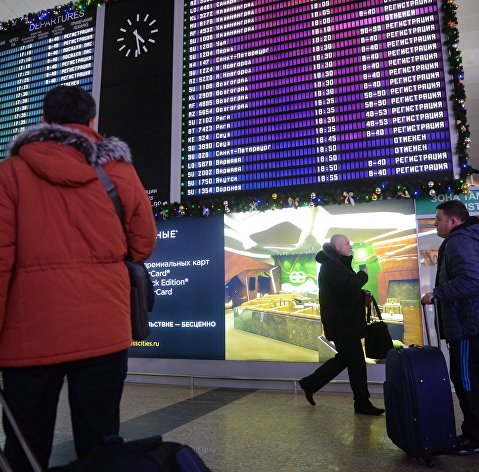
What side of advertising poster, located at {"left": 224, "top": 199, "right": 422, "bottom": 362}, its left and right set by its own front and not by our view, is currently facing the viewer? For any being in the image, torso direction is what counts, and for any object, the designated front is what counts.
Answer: front

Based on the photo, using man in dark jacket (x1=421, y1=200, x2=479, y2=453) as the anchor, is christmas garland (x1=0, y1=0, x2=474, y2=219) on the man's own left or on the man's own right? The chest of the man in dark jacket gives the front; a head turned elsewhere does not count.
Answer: on the man's own right

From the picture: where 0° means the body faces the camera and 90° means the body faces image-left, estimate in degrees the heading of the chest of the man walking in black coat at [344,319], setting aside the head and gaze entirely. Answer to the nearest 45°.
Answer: approximately 270°

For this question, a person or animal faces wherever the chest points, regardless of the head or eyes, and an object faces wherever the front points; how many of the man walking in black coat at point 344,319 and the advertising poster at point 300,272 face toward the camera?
1

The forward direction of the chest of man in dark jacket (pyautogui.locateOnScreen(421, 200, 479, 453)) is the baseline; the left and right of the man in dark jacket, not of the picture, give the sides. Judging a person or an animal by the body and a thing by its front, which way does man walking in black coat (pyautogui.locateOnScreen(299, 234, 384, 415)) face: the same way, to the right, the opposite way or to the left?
the opposite way

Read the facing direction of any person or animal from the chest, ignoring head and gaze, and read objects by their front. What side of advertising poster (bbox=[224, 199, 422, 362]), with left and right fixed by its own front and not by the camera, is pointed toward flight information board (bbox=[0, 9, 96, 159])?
right

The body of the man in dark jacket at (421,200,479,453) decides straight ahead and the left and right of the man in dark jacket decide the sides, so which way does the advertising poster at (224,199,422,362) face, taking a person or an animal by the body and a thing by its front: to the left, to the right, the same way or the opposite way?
to the left

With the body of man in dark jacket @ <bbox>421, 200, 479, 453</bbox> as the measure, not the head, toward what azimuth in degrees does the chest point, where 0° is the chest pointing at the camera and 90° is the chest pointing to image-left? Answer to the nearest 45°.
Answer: approximately 90°

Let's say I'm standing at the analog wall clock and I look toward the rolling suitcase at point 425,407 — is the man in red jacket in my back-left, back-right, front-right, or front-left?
front-right

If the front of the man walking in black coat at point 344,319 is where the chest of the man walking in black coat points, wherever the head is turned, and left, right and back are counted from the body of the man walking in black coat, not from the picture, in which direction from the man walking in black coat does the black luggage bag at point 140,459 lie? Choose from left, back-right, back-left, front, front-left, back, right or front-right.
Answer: right

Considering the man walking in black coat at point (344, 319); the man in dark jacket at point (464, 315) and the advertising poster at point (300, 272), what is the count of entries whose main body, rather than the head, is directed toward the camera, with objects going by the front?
1

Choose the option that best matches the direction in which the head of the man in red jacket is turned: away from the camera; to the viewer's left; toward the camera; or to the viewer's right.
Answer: away from the camera

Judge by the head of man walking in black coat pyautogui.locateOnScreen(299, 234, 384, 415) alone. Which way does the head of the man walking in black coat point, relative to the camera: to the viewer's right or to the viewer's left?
to the viewer's right

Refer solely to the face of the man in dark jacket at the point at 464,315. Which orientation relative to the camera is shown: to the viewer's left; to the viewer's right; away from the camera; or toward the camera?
to the viewer's left
